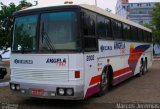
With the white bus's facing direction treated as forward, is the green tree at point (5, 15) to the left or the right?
on its right

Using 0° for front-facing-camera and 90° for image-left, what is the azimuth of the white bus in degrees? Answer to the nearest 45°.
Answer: approximately 45°
